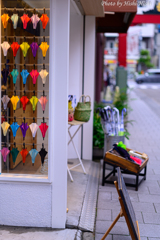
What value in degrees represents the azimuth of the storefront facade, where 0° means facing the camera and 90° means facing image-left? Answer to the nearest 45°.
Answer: approximately 0°

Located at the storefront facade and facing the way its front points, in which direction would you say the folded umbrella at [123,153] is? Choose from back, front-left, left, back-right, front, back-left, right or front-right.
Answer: back-left
